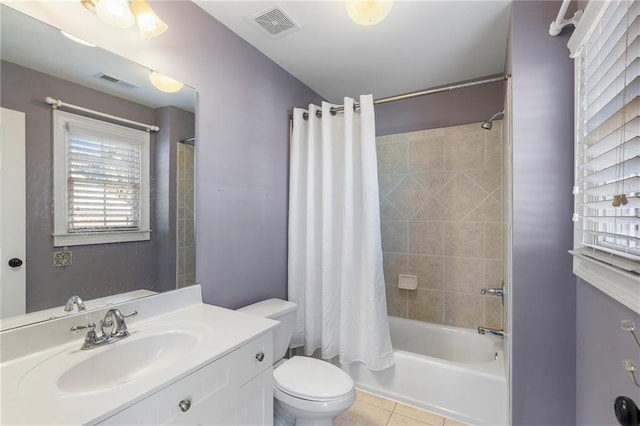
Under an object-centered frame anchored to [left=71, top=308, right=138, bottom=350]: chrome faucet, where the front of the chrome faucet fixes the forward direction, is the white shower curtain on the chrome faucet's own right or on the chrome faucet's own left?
on the chrome faucet's own left

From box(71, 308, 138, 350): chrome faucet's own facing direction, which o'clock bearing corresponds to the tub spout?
The tub spout is roughly at 11 o'clock from the chrome faucet.

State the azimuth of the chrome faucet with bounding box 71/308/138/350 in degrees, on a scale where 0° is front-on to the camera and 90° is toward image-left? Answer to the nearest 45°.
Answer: approximately 315°

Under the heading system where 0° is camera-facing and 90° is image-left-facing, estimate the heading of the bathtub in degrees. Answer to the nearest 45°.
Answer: approximately 45°

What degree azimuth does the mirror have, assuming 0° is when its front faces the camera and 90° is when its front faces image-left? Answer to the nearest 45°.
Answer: approximately 315°

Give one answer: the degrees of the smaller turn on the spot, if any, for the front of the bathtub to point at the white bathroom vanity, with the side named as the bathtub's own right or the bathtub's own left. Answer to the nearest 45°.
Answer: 0° — it already faces it

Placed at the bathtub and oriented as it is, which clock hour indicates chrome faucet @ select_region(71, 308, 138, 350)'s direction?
The chrome faucet is roughly at 12 o'clock from the bathtub.
